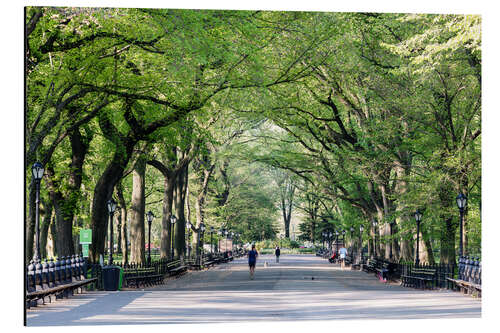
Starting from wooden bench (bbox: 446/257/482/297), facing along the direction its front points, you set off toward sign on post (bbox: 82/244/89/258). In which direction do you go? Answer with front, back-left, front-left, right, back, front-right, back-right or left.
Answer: front-right

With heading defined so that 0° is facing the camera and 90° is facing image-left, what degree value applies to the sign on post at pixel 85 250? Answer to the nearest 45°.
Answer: approximately 0°

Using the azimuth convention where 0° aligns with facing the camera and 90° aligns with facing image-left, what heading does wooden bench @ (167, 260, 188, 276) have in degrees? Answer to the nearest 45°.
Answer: approximately 315°

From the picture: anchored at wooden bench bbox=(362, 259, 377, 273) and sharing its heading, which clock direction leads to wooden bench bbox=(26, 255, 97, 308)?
wooden bench bbox=(26, 255, 97, 308) is roughly at 11 o'clock from wooden bench bbox=(362, 259, 377, 273).

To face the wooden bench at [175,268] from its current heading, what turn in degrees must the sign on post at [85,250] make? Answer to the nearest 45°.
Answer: approximately 180°

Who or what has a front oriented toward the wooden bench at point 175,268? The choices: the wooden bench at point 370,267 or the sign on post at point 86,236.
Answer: the wooden bench at point 370,267

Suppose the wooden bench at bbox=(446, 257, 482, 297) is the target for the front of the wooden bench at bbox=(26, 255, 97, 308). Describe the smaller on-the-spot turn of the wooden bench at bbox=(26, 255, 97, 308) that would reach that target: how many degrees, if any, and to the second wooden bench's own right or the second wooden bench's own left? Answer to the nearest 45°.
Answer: approximately 45° to the second wooden bench's own left

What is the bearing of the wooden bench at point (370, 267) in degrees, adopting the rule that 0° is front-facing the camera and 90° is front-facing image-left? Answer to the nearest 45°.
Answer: approximately 45°

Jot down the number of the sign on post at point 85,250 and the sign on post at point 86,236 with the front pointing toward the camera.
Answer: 2
